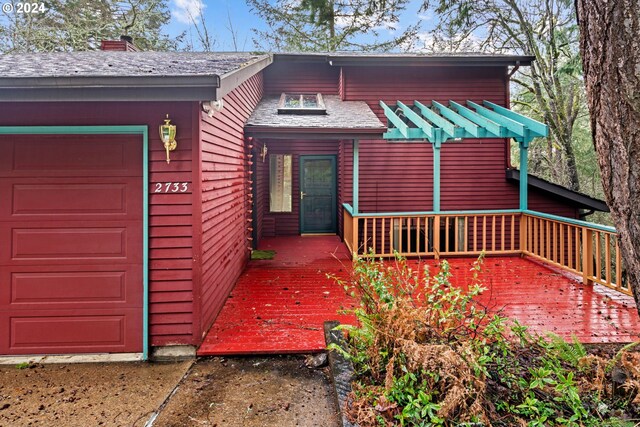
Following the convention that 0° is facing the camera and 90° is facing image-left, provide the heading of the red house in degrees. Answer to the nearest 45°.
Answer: approximately 0°

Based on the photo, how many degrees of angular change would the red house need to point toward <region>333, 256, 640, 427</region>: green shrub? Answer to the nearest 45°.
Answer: approximately 45° to its left

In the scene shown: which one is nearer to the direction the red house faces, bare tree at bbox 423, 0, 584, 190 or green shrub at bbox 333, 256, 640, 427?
the green shrub
